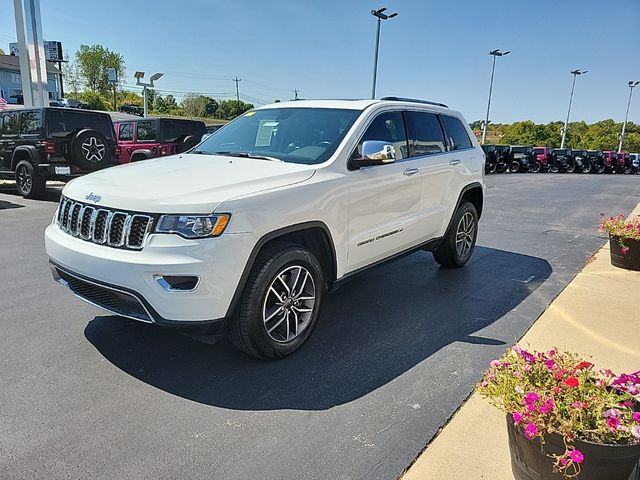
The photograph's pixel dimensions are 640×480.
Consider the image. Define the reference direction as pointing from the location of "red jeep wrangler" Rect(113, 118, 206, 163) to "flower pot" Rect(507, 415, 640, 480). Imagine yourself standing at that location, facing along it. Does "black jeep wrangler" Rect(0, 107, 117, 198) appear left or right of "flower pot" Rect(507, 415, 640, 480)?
right

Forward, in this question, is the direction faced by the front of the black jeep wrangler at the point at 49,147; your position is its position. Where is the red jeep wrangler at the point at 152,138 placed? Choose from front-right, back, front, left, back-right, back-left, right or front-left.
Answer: right

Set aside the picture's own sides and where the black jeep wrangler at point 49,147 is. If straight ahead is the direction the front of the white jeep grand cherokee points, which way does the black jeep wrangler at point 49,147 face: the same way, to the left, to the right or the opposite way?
to the right

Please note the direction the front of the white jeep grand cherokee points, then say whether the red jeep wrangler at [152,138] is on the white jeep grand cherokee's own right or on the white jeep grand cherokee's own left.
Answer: on the white jeep grand cherokee's own right

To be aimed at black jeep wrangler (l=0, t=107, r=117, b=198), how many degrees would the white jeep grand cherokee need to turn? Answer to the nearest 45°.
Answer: approximately 90° to its right

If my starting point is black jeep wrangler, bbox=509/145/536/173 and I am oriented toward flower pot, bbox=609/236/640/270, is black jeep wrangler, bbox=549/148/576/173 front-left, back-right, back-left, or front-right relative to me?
back-left

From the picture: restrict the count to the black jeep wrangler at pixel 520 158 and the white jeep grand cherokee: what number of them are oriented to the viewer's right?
0

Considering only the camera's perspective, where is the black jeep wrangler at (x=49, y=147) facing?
facing away from the viewer and to the left of the viewer
